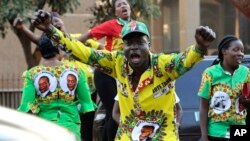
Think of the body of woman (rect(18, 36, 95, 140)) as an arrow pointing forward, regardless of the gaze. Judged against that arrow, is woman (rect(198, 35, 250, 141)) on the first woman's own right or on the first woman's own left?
on the first woman's own right

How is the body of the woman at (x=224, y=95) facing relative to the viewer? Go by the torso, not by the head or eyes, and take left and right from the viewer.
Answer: facing the viewer and to the right of the viewer

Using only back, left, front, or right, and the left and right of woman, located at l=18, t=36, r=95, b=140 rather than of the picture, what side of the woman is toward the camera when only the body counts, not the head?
back

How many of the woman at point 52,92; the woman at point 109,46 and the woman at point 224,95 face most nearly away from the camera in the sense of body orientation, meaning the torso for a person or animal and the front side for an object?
1

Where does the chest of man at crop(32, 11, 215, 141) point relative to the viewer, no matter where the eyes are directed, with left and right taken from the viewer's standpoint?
facing the viewer
